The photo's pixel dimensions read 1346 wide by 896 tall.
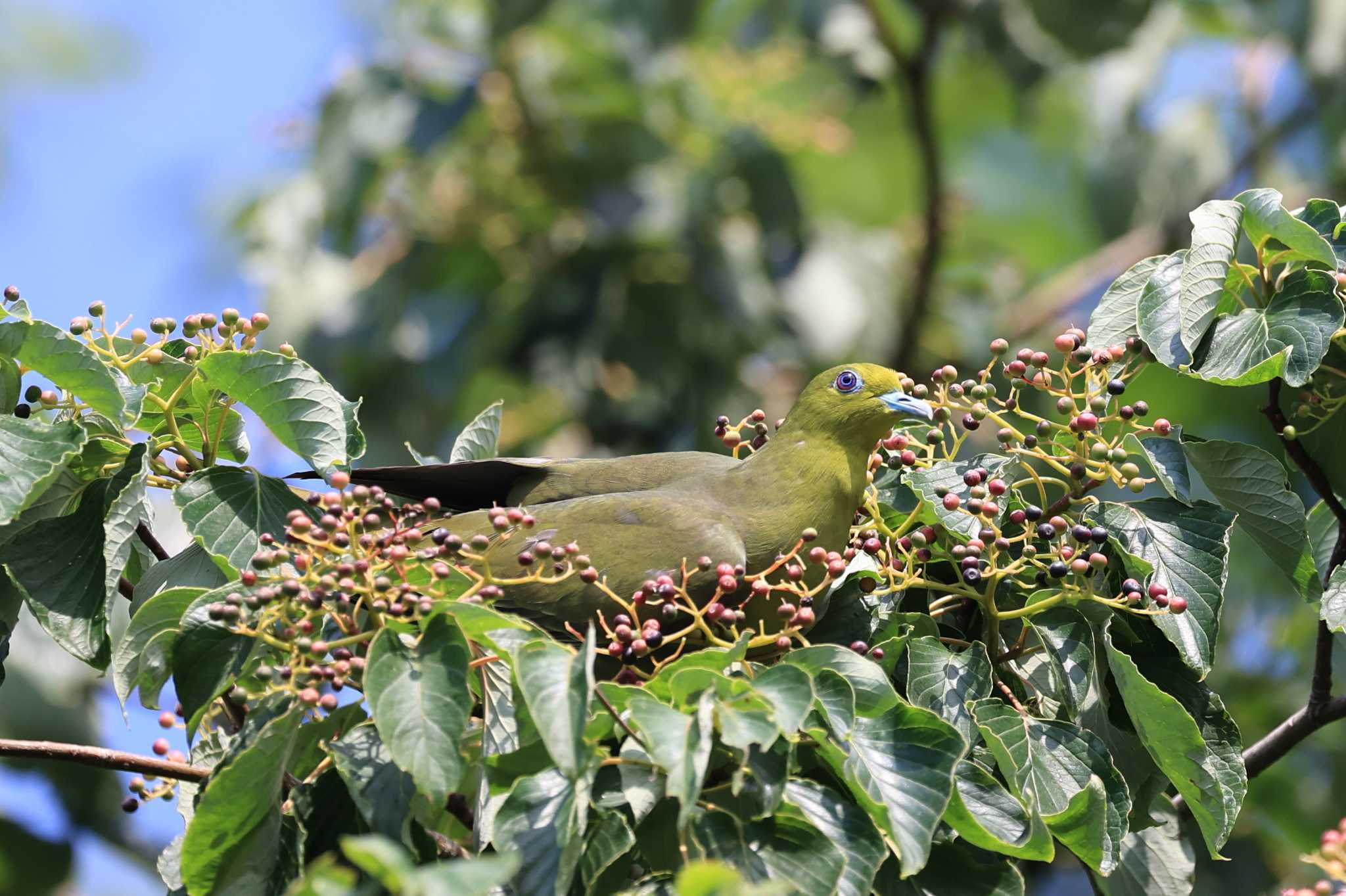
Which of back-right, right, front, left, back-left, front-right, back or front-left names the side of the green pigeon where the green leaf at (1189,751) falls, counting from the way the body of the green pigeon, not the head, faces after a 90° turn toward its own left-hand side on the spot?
back-right

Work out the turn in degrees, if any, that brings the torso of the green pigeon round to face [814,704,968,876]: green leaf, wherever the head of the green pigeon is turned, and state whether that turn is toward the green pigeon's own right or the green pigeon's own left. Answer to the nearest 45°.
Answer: approximately 90° to the green pigeon's own right

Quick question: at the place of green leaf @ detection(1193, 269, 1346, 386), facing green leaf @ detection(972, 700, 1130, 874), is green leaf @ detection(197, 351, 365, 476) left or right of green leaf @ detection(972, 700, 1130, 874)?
right

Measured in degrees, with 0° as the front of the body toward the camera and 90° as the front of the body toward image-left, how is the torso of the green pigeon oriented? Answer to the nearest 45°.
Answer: approximately 270°

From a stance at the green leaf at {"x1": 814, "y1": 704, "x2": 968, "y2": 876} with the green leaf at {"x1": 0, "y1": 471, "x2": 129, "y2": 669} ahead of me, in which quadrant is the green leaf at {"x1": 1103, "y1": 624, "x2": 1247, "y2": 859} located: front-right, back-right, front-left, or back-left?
back-right

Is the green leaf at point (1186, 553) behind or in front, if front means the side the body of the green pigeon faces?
in front

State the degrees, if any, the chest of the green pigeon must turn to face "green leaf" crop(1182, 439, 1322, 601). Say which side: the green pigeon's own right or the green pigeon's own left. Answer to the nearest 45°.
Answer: approximately 45° to the green pigeon's own right

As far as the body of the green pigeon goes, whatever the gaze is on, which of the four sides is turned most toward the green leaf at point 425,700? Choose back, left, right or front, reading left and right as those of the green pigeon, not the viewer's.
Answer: right
